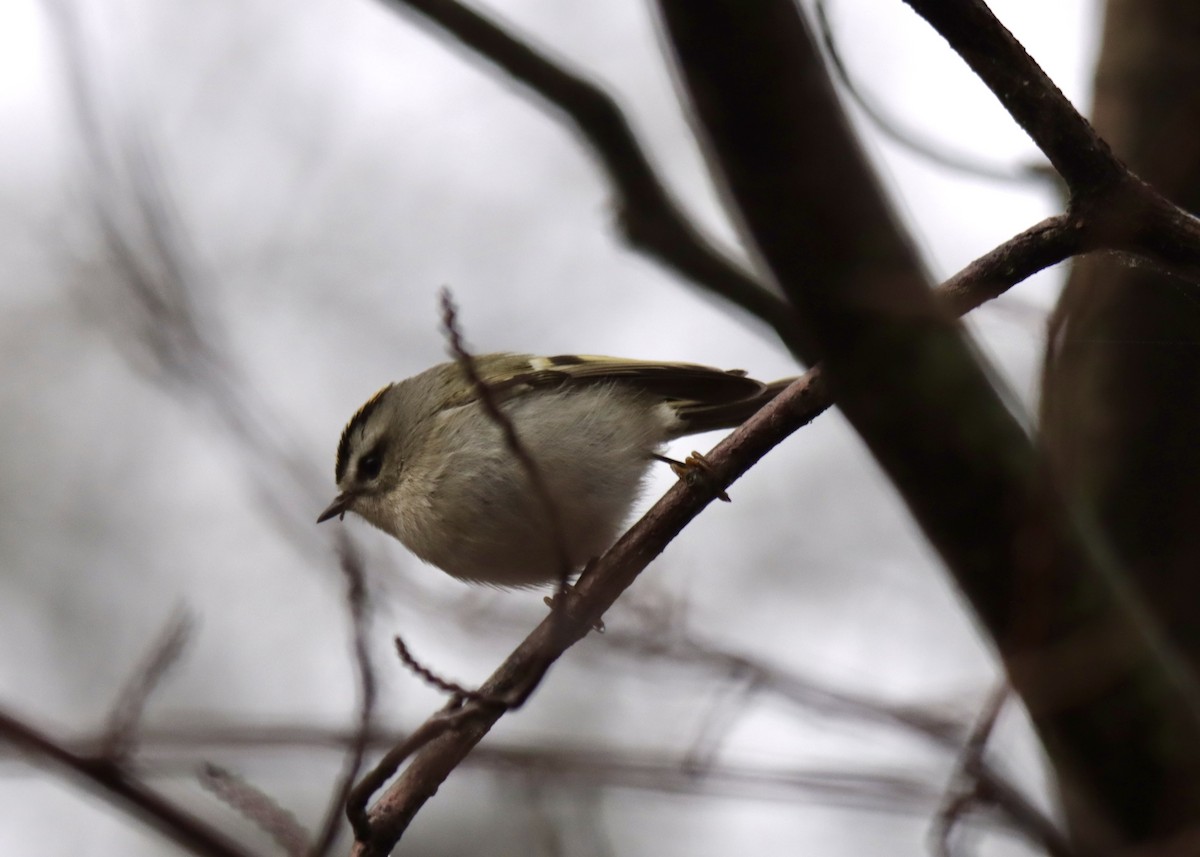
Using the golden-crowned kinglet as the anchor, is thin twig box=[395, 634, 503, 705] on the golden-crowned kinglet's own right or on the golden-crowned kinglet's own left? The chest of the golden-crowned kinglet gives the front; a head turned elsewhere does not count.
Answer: on the golden-crowned kinglet's own left

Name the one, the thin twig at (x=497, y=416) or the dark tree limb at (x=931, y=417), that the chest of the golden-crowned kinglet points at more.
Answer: the thin twig

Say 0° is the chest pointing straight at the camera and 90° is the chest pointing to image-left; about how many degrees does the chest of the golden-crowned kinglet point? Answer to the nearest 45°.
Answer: approximately 90°

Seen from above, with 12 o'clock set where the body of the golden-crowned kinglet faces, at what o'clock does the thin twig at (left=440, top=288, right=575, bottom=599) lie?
The thin twig is roughly at 9 o'clock from the golden-crowned kinglet.

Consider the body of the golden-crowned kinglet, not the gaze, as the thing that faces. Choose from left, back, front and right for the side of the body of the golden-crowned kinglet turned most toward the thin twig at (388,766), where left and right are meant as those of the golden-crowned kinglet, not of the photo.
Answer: front
